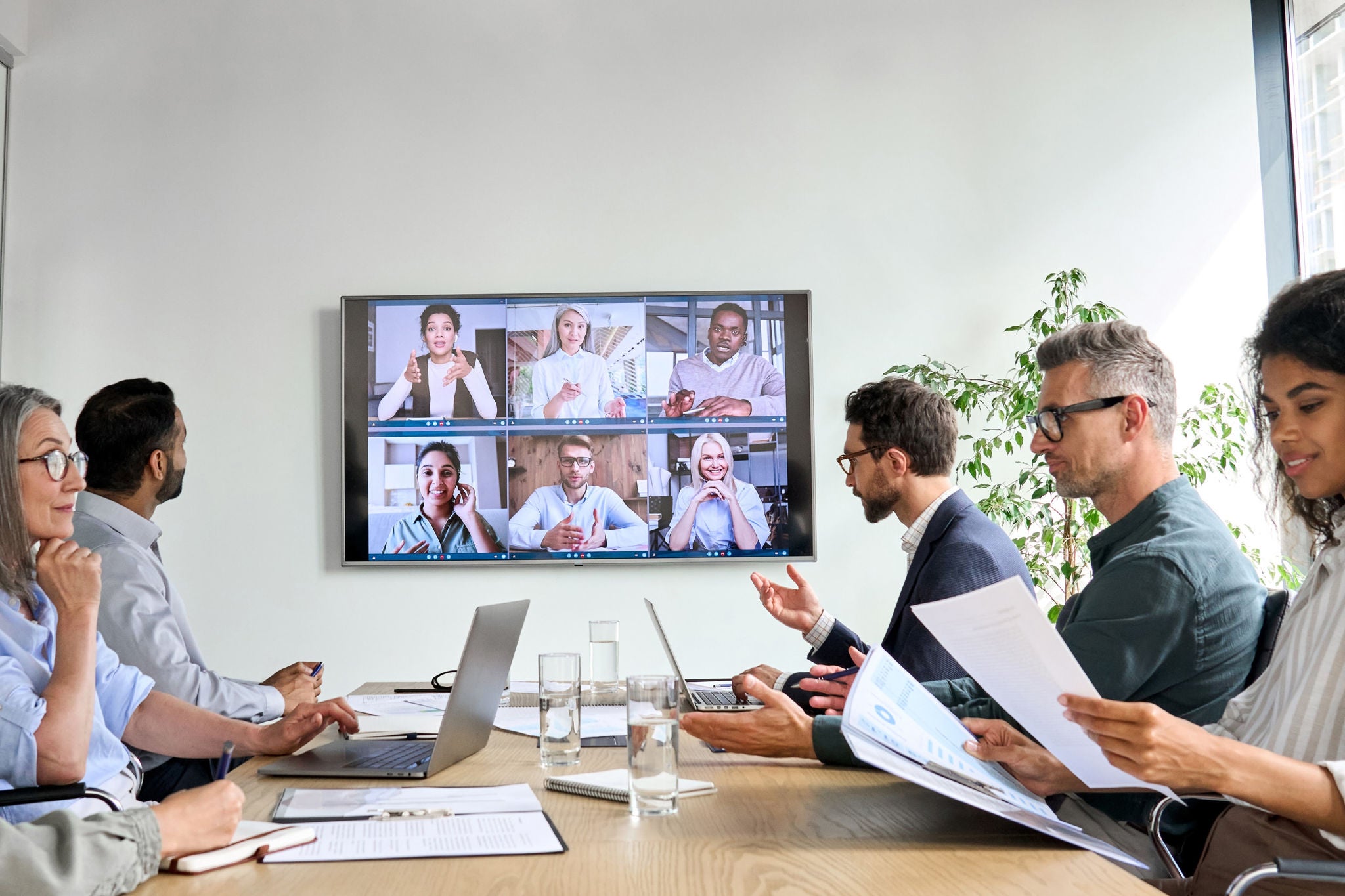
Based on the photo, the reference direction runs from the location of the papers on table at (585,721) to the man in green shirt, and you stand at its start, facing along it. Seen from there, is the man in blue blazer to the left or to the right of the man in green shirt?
left

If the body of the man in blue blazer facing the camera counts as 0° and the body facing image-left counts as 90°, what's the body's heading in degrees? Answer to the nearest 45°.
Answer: approximately 90°

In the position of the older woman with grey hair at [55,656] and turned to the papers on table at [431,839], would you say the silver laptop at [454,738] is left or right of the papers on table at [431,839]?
left

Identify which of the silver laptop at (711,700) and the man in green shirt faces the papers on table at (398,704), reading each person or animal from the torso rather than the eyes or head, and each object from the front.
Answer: the man in green shirt

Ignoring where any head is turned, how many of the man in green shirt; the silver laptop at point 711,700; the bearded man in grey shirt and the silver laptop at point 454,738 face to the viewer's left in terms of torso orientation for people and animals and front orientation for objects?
2

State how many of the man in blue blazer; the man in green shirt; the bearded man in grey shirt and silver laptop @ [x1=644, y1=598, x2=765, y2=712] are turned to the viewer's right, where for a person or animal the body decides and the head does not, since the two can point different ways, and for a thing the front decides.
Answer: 2

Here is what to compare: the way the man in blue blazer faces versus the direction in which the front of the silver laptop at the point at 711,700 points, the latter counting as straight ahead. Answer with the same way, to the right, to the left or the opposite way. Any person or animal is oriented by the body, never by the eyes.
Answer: the opposite way

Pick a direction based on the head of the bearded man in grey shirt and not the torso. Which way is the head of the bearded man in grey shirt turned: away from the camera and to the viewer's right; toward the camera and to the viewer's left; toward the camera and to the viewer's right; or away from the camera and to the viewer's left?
away from the camera and to the viewer's right

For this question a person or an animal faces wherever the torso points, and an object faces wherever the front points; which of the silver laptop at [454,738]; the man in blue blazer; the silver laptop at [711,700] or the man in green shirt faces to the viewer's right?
the silver laptop at [711,700]

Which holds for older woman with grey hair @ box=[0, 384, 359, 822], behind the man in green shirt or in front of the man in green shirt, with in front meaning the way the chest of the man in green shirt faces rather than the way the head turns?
in front

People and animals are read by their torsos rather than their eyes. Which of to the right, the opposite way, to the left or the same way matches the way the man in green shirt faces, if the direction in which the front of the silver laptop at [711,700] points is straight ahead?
the opposite way

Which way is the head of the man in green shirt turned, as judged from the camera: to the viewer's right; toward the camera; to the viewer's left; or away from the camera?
to the viewer's left

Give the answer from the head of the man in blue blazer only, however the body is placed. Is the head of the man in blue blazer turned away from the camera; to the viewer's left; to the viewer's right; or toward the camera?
to the viewer's left

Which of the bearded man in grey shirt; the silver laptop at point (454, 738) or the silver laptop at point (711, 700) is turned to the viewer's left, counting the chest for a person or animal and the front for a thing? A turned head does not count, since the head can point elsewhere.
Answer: the silver laptop at point (454, 738)

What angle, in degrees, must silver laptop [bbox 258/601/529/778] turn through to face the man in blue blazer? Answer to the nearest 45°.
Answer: approximately 135° to its right
